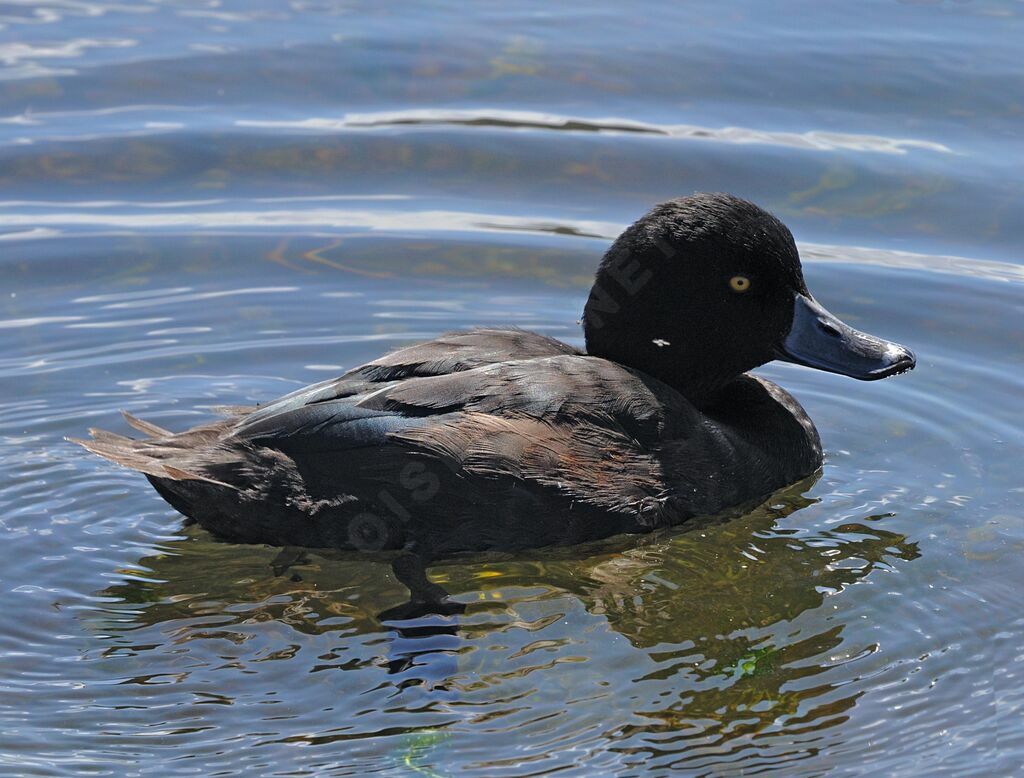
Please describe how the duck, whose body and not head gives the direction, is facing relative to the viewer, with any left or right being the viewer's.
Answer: facing to the right of the viewer
